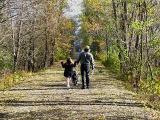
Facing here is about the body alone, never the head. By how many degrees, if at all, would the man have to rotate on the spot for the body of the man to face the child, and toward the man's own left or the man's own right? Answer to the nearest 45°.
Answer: approximately 45° to the man's own left

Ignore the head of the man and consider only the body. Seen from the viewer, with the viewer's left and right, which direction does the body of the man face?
facing away from the viewer

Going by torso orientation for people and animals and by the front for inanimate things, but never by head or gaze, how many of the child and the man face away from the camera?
2

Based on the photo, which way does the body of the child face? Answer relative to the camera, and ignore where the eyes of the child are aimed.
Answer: away from the camera

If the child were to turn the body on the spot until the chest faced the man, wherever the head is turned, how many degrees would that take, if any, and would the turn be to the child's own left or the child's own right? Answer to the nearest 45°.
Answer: approximately 135° to the child's own right
